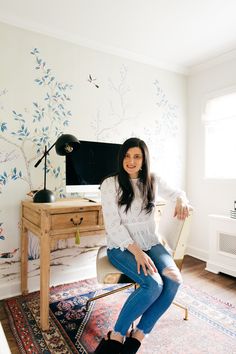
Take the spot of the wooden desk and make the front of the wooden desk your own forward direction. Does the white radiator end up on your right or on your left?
on your left

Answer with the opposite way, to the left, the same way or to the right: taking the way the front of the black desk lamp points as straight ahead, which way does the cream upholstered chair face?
to the right

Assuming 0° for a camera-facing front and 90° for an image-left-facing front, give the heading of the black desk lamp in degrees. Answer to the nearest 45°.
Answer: approximately 315°

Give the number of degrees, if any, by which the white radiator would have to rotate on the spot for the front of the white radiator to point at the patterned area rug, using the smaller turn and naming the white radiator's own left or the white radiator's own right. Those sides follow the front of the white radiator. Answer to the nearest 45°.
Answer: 0° — it already faces it

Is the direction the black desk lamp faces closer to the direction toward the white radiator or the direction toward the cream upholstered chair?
the cream upholstered chair

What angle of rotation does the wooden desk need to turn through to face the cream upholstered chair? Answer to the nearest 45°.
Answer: approximately 45° to its left

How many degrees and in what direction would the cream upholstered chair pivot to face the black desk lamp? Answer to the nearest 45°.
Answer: approximately 45° to its right

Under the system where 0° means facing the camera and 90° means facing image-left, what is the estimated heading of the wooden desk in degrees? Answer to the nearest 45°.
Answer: approximately 315°

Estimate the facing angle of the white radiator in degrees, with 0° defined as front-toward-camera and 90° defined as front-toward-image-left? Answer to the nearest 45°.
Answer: approximately 45°
